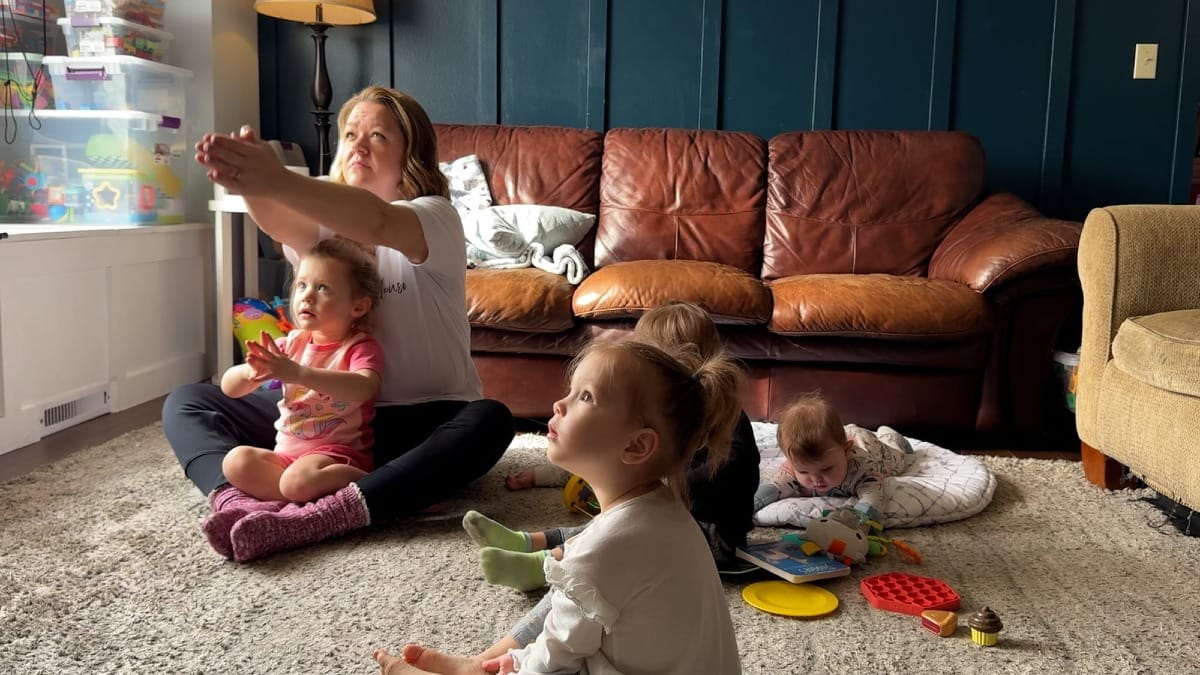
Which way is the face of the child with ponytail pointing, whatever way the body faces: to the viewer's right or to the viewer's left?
to the viewer's left

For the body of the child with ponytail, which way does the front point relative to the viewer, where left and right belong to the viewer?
facing to the left of the viewer

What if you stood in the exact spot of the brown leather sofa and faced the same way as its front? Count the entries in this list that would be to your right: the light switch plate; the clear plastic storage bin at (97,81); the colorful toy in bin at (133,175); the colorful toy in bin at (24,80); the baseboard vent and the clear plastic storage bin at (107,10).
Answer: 5

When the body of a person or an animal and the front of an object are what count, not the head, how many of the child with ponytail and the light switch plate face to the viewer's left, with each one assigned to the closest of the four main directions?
1

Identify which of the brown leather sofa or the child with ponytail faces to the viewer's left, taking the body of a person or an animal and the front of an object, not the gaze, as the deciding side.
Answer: the child with ponytail

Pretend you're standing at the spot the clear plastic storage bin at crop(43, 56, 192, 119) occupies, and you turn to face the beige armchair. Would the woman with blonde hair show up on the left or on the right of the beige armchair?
right

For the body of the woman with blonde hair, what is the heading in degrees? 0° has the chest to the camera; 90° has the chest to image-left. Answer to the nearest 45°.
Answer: approximately 45°

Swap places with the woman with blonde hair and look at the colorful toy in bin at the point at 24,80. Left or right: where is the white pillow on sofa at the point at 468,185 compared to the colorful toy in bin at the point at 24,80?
right

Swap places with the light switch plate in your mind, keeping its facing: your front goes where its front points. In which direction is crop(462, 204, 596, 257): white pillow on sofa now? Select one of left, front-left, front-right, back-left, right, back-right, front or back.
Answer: front-right

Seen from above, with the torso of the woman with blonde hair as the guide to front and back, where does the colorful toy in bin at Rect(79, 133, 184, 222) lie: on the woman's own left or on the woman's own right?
on the woman's own right

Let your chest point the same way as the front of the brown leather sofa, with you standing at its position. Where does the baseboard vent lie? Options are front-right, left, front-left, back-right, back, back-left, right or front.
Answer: right

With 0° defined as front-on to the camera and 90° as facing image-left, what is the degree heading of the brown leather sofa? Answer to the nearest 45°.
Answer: approximately 0°

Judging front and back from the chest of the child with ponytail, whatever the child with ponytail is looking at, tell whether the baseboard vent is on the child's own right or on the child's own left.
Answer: on the child's own right
